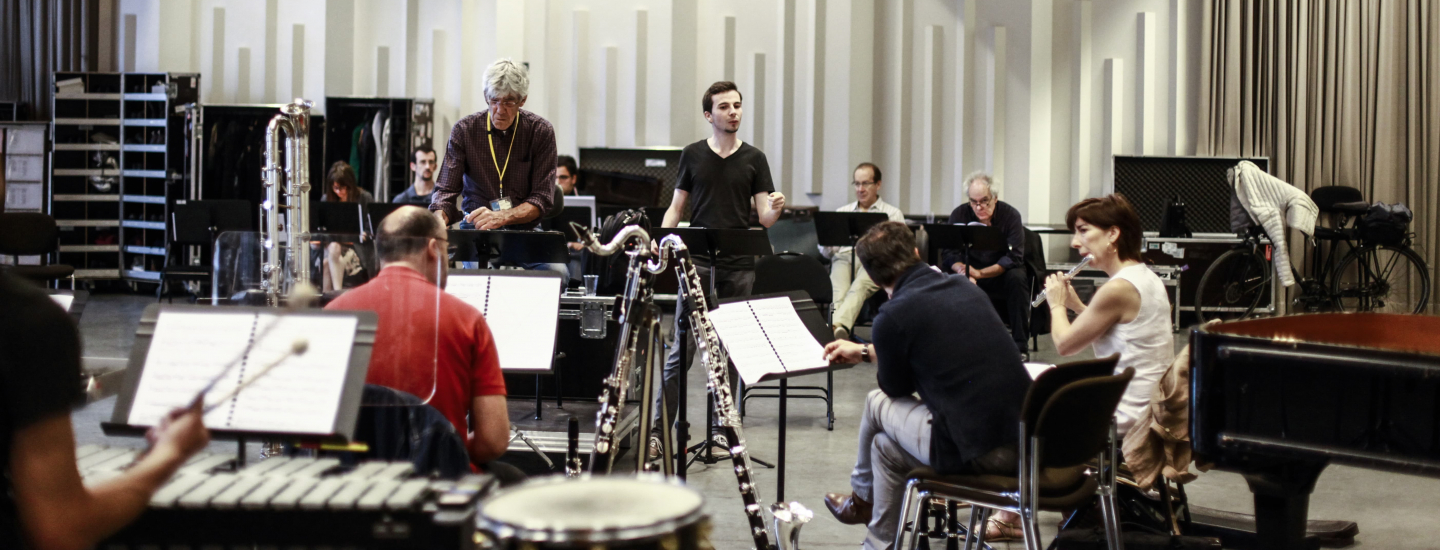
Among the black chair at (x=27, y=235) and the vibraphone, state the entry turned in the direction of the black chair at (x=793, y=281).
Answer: the black chair at (x=27, y=235)

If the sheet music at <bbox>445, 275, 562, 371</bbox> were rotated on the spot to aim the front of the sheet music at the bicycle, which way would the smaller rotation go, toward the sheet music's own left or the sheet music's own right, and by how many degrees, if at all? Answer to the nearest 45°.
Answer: approximately 135° to the sheet music's own left

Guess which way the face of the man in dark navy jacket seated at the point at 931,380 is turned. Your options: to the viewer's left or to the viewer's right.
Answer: to the viewer's left

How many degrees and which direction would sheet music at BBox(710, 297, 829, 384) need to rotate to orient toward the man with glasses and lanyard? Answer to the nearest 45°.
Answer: approximately 180°

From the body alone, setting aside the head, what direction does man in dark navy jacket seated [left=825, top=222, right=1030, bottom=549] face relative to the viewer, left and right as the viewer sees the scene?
facing away from the viewer and to the left of the viewer

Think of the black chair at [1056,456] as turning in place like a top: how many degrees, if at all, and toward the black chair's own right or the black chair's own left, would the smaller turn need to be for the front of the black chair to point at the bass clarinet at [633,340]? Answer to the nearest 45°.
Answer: approximately 45° to the black chair's own left

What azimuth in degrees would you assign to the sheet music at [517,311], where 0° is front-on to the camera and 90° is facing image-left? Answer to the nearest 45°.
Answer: approximately 0°
